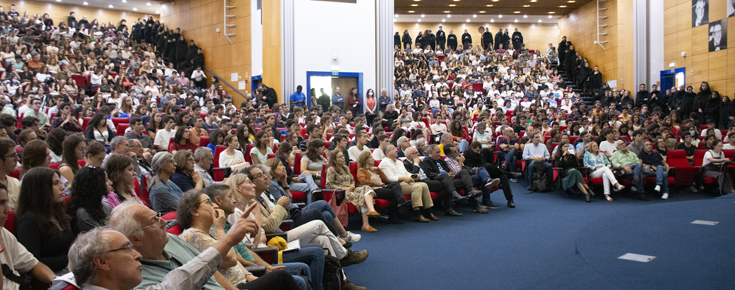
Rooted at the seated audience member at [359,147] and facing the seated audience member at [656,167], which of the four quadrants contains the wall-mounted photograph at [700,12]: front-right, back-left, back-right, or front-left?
front-left

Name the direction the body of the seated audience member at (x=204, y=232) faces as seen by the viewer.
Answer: to the viewer's right

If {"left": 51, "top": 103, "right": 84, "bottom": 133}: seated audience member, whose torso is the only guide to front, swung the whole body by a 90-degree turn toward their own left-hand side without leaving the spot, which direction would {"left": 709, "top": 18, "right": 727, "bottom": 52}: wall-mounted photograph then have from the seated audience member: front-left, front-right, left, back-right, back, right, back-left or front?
front-right

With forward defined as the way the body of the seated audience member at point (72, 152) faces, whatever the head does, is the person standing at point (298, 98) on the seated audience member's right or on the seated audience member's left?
on the seated audience member's left

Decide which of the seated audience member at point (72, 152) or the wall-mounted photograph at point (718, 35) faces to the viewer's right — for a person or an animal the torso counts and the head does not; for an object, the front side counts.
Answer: the seated audience member

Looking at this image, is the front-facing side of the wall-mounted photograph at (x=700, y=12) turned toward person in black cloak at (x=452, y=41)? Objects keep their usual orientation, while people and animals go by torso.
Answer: no

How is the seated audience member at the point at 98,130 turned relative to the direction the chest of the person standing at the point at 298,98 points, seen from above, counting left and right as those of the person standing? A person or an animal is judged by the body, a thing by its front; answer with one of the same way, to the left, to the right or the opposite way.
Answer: the same way

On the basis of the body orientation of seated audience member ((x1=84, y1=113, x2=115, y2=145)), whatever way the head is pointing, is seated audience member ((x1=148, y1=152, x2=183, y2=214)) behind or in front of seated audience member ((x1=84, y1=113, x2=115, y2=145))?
in front

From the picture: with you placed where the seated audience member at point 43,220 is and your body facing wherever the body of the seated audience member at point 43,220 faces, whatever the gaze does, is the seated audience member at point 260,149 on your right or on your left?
on your left

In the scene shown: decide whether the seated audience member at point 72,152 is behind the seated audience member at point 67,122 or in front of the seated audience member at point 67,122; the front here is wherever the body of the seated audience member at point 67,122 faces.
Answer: in front

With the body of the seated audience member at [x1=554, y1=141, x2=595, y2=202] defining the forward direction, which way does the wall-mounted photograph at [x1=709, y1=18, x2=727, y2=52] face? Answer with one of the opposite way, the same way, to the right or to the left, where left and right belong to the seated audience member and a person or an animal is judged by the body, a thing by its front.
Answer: to the right

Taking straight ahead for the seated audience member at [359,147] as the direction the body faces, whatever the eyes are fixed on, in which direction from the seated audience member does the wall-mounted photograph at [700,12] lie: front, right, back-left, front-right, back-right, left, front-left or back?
left

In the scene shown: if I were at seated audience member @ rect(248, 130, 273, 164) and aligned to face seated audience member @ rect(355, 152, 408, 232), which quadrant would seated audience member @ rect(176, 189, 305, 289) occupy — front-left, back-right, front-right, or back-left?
front-right

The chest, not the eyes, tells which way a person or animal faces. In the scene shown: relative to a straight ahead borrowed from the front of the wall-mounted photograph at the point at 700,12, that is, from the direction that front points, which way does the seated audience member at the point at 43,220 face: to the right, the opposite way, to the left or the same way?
the opposite way

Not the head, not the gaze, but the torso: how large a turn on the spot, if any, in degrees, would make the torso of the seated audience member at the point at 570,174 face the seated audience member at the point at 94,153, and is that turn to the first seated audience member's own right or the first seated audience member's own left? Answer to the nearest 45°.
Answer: approximately 90° to the first seated audience member's own right

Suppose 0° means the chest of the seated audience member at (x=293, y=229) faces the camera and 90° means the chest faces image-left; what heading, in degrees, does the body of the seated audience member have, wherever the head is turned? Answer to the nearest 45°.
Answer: approximately 270°

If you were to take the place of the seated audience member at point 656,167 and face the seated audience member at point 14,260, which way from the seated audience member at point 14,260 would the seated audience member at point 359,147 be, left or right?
right

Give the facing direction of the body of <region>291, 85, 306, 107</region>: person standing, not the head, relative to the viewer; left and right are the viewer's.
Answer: facing the viewer and to the right of the viewer
